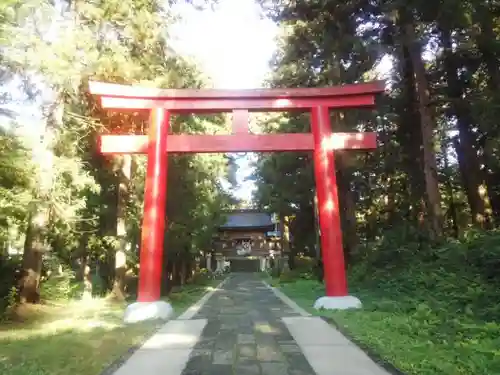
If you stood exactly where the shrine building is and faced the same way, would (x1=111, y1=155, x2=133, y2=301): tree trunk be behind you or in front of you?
in front

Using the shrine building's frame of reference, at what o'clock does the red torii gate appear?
The red torii gate is roughly at 12 o'clock from the shrine building.

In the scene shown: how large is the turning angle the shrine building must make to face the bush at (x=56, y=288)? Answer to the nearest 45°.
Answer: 0° — it already faces it

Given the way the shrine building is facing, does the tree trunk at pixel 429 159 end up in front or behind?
in front

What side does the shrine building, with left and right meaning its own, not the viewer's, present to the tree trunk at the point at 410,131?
front

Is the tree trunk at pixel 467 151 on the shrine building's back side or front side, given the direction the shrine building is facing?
on the front side

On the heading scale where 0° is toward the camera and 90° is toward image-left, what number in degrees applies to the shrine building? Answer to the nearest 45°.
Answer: approximately 0°
